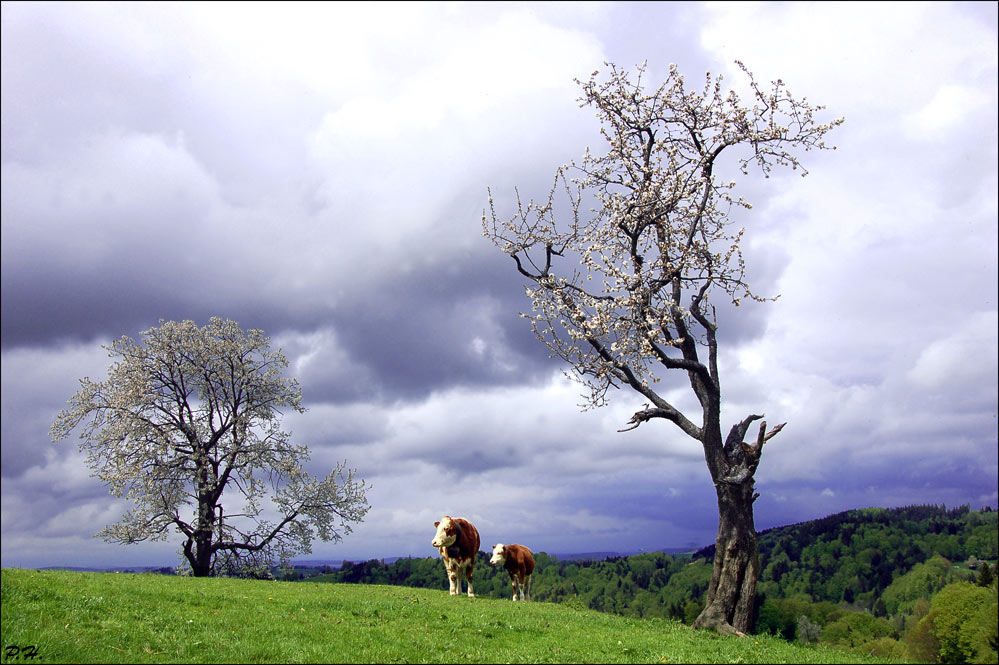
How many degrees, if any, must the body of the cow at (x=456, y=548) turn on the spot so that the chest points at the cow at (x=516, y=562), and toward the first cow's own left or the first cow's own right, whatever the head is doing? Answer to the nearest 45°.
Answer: approximately 180°

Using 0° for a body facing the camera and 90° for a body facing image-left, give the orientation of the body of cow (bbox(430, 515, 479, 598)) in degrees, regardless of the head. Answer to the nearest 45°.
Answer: approximately 45°

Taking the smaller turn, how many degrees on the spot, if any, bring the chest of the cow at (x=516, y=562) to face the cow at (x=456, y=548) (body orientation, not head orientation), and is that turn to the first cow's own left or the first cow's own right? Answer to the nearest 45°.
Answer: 0° — it already faces it

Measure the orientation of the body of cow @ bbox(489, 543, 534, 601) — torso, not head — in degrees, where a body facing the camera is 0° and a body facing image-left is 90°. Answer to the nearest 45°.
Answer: approximately 45°
